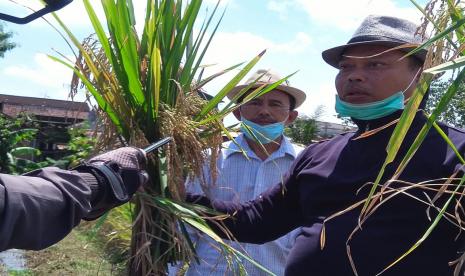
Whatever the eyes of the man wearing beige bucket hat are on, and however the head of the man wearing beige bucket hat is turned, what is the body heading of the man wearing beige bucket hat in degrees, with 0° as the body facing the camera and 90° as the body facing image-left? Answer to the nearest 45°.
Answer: approximately 0°

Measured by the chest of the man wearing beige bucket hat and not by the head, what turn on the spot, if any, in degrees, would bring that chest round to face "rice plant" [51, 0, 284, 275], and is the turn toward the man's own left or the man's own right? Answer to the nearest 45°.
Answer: approximately 45° to the man's own right

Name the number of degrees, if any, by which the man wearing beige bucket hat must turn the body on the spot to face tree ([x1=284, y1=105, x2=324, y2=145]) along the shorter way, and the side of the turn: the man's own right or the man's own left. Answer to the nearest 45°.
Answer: approximately 180°

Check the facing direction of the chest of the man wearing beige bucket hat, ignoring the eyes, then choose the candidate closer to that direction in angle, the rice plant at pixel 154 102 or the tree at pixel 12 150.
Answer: the rice plant

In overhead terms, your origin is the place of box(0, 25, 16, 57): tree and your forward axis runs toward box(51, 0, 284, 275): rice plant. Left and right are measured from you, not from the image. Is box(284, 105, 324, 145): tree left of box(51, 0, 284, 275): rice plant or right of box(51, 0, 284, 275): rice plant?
left

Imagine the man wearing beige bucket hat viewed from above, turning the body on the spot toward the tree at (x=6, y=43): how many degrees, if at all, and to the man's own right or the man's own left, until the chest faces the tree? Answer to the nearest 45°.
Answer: approximately 135° to the man's own right
